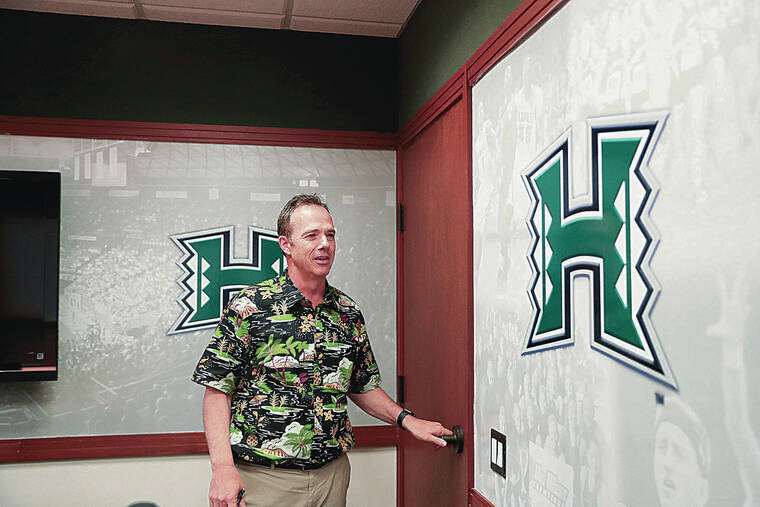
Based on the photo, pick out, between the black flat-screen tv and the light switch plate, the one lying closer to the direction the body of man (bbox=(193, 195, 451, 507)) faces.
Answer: the light switch plate

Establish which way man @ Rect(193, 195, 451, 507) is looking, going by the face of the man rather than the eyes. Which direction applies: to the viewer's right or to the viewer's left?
to the viewer's right

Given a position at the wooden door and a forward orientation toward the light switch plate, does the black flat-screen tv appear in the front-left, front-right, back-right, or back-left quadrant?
back-right

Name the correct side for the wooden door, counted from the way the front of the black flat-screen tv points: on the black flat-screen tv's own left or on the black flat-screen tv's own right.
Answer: on the black flat-screen tv's own left

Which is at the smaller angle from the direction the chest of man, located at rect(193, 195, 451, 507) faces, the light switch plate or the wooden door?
the light switch plate

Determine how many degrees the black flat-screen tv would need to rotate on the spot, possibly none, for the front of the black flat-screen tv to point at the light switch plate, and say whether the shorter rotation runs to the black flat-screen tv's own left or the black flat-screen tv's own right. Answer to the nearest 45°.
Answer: approximately 45° to the black flat-screen tv's own left

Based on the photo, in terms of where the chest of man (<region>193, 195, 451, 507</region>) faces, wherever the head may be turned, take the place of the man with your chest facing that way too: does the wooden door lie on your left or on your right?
on your left

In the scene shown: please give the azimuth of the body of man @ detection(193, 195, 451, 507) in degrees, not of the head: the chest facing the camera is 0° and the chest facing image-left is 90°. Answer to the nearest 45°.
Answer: approximately 315°

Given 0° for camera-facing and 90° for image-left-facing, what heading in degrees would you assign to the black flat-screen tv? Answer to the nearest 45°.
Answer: approximately 0°
